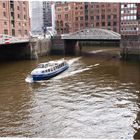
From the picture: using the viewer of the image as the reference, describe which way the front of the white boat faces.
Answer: facing the viewer and to the left of the viewer
